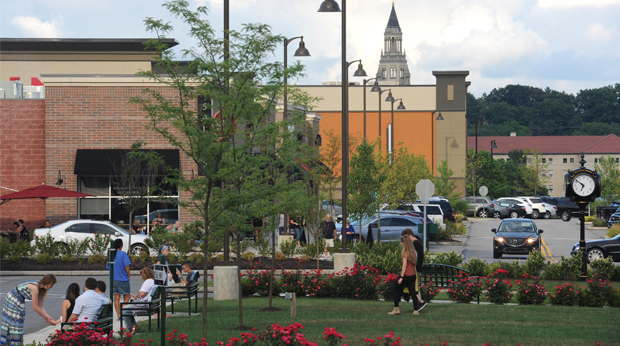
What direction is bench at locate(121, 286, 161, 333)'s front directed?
to the viewer's left

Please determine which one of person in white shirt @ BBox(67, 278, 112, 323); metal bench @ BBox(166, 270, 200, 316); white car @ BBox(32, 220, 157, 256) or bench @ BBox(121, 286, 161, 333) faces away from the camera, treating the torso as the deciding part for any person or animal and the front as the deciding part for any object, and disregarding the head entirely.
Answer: the person in white shirt

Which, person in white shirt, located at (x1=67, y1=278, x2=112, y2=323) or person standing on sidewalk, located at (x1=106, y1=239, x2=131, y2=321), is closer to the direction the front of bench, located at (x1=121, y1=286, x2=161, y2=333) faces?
the person in white shirt

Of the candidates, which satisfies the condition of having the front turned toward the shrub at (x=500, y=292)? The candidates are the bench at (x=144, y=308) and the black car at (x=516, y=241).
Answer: the black car

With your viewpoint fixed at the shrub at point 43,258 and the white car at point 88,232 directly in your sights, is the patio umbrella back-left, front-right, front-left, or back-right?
front-left

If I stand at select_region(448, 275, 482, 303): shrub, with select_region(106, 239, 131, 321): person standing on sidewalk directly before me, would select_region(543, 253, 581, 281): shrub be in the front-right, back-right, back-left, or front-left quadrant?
back-right

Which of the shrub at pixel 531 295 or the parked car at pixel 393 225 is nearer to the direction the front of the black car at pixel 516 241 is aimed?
the shrub

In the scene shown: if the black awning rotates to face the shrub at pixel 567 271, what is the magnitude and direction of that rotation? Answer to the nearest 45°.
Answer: approximately 45° to its left

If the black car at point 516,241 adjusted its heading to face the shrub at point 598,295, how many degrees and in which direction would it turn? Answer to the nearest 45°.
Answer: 0° — it already faces it

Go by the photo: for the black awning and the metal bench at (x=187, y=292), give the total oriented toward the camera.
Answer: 1

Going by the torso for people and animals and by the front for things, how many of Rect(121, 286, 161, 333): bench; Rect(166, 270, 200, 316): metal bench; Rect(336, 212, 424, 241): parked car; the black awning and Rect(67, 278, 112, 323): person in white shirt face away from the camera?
1

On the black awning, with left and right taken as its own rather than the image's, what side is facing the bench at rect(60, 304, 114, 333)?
front

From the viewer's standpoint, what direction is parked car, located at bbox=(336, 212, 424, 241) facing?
to the viewer's left

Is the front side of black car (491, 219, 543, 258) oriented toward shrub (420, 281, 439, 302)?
yes

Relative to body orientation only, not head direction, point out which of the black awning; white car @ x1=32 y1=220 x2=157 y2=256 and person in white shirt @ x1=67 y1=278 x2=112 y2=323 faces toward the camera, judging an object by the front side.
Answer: the black awning

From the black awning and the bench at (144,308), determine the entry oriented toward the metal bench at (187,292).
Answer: the black awning

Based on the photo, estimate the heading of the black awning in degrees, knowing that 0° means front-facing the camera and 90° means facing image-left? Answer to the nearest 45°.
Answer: approximately 0°

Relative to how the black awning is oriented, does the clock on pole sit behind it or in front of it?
in front

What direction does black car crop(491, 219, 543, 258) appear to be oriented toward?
toward the camera

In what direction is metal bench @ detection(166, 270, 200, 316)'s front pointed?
to the viewer's left
